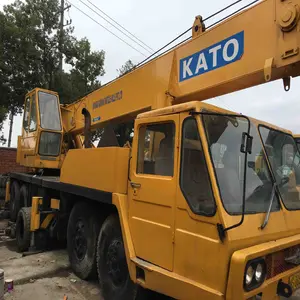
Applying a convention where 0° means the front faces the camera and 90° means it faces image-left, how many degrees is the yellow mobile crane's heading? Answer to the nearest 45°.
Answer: approximately 315°

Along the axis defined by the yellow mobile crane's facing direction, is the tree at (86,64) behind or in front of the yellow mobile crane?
behind
